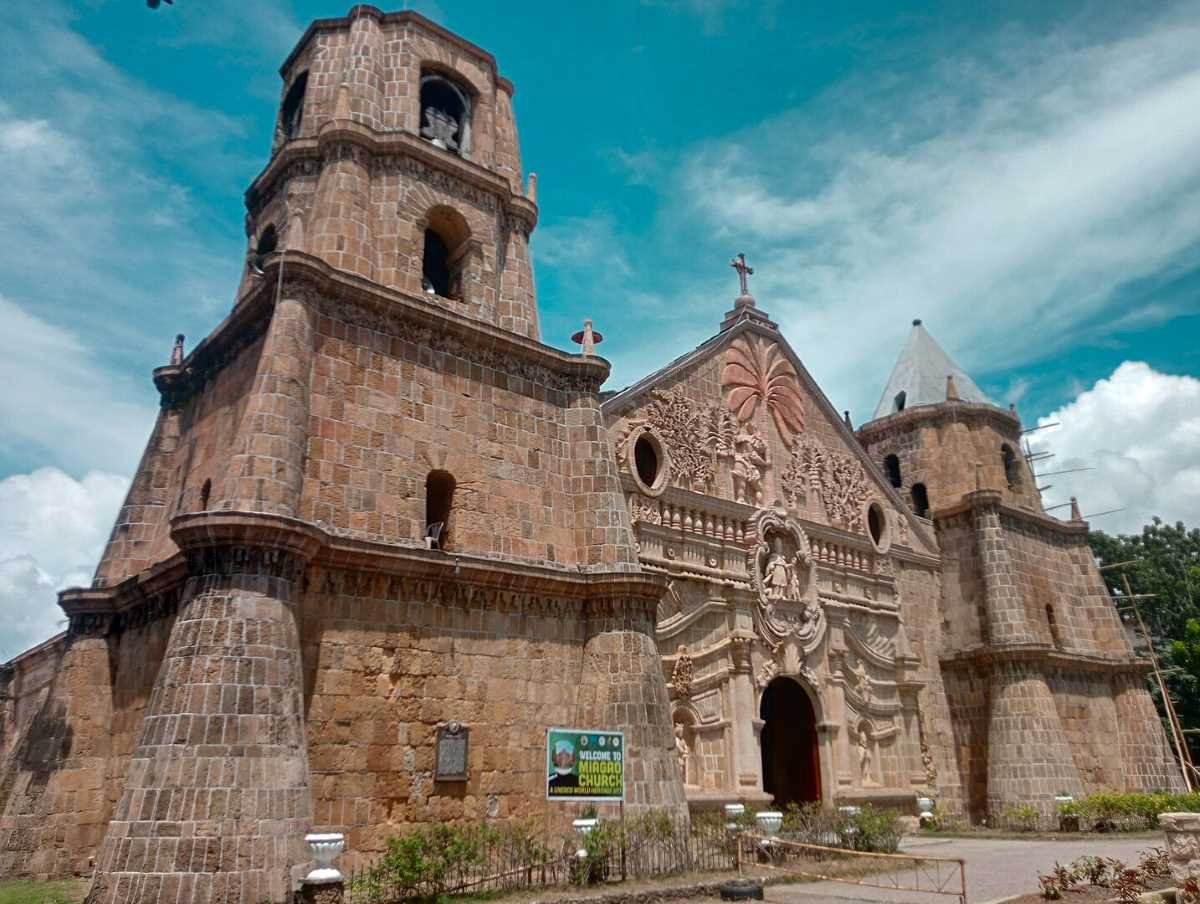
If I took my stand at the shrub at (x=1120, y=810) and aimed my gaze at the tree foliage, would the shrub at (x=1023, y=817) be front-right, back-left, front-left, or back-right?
back-left

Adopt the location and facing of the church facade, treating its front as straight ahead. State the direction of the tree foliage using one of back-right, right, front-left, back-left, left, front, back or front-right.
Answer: left

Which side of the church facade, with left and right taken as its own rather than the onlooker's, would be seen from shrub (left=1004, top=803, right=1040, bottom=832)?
left

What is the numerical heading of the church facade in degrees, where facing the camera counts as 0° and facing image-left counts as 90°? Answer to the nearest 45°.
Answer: approximately 315°
